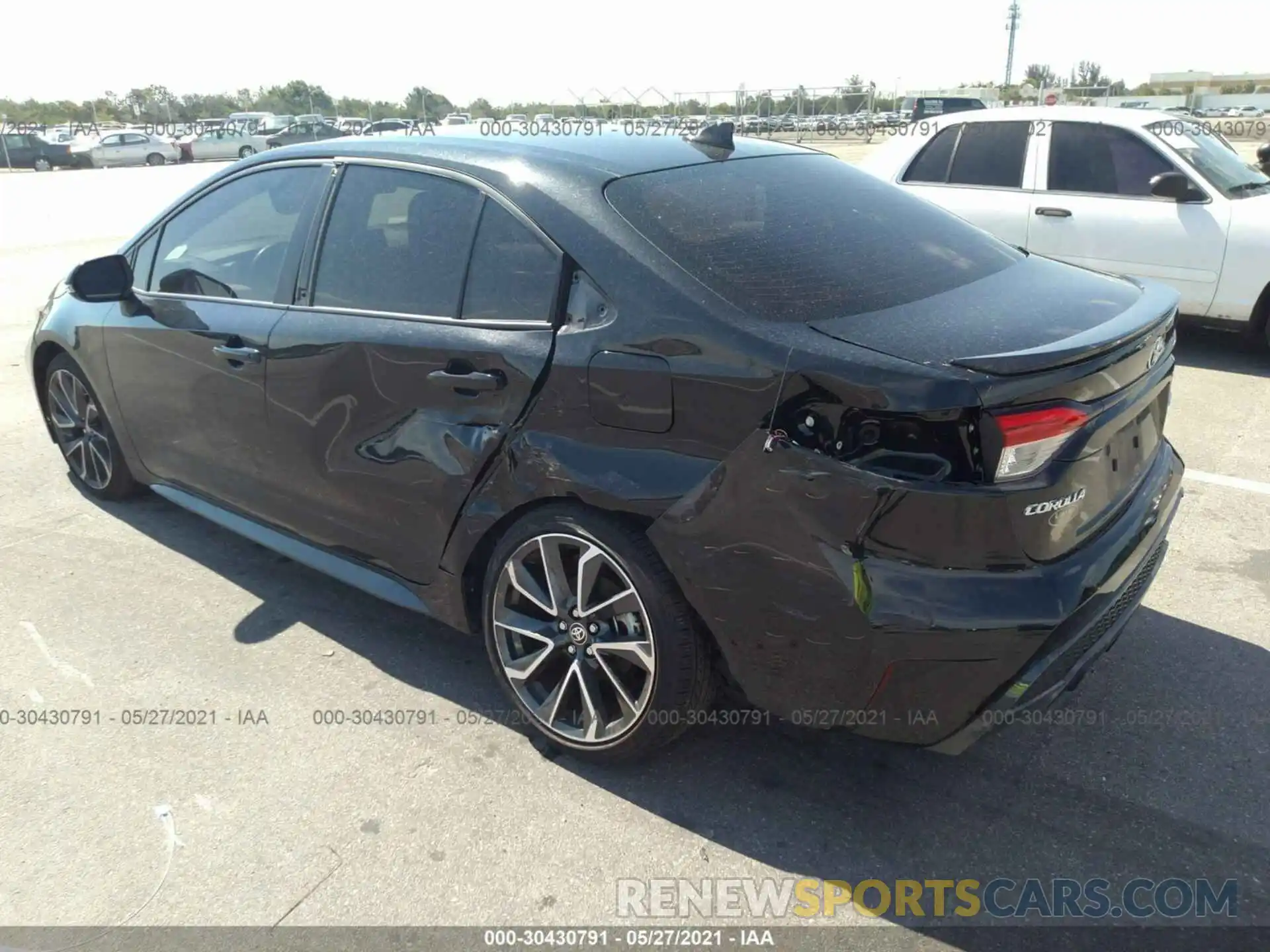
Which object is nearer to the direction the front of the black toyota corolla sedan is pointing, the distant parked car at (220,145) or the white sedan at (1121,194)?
the distant parked car

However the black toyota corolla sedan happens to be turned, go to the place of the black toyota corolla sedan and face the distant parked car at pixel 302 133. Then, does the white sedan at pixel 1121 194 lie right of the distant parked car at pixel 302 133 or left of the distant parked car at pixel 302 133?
right

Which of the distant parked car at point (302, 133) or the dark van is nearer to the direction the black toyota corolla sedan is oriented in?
the distant parked car

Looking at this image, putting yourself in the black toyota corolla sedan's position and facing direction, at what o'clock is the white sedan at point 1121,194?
The white sedan is roughly at 3 o'clock from the black toyota corolla sedan.

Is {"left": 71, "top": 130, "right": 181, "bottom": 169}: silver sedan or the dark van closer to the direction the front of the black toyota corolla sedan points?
the silver sedan

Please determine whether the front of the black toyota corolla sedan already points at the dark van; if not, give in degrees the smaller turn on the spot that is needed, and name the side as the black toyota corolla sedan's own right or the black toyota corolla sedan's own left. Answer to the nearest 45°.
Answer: approximately 45° to the black toyota corolla sedan's own right

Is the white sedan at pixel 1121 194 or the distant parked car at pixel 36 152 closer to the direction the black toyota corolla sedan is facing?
the distant parked car

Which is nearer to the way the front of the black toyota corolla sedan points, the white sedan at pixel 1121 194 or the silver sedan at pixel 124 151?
the silver sedan

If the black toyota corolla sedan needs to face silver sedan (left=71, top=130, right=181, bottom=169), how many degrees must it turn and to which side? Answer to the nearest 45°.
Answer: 0° — it already faces it

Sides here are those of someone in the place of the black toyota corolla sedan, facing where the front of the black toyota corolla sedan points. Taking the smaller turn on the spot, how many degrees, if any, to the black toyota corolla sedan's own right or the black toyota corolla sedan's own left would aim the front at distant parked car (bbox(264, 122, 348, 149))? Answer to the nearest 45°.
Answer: approximately 45° to the black toyota corolla sedan's own right

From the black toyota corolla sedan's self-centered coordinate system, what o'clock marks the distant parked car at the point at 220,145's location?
The distant parked car is roughly at 1 o'clock from the black toyota corolla sedan.

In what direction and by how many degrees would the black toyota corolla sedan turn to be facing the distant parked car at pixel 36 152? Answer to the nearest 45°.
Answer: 0° — it already faces it

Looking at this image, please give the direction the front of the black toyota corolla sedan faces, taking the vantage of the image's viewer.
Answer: facing away from the viewer and to the left of the viewer

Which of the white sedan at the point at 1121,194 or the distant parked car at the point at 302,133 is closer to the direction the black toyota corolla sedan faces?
the distant parked car

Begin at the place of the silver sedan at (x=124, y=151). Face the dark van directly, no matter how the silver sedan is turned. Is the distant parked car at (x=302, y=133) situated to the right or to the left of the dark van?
left
